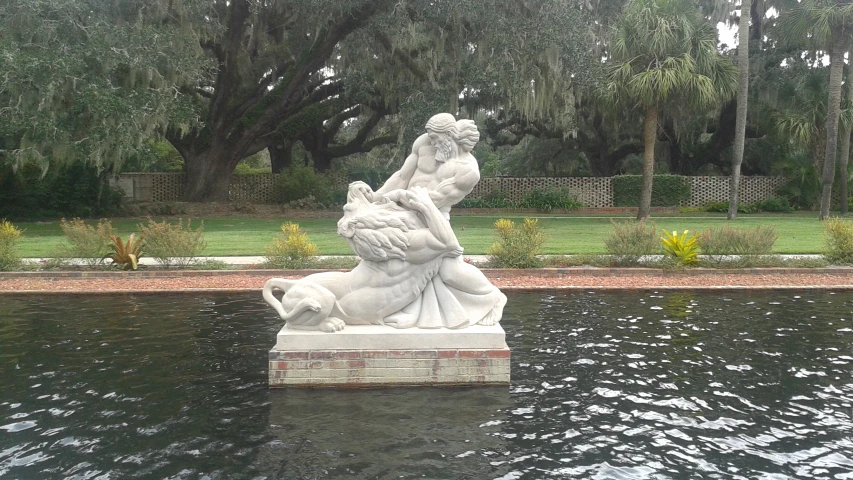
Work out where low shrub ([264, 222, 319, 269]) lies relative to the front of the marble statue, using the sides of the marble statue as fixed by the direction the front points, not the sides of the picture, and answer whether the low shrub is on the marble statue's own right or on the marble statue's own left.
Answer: on the marble statue's own right

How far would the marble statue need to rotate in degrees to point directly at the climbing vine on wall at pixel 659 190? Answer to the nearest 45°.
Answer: approximately 180°

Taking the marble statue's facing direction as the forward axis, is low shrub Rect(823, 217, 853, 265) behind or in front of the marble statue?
behind

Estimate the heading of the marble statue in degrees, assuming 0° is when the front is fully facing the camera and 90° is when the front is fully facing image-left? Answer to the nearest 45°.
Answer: approximately 45°

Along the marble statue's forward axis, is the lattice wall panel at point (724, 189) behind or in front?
behind

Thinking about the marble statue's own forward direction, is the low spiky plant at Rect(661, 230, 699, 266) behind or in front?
behind

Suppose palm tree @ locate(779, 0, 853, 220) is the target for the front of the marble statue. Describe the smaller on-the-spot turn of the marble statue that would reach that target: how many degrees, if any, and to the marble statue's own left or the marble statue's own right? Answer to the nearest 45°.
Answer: approximately 180°

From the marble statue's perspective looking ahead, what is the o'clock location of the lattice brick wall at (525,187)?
The lattice brick wall is roughly at 5 o'clock from the marble statue.

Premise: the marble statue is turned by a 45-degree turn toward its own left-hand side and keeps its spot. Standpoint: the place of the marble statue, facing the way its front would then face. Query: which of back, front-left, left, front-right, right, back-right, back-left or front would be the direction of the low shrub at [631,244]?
back-left

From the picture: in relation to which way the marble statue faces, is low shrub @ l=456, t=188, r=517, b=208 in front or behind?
behind
